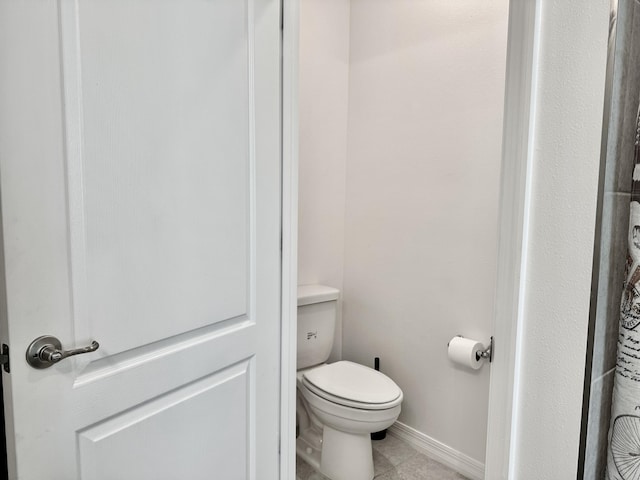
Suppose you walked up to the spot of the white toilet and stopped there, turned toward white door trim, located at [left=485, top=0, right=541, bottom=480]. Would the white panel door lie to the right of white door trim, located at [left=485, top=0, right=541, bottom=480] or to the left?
right

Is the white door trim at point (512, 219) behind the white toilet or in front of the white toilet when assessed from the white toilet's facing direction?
in front

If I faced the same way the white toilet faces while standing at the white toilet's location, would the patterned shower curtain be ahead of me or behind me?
ahead
